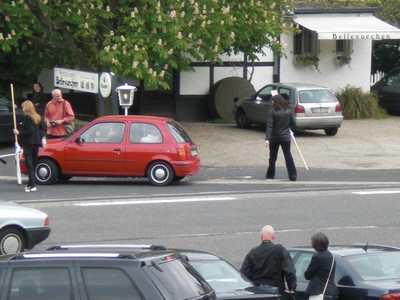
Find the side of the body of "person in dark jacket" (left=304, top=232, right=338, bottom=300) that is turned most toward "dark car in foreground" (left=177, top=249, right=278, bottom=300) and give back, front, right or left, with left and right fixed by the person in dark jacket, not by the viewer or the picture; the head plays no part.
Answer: left

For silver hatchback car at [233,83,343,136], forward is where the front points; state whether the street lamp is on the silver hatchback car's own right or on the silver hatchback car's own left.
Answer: on the silver hatchback car's own left

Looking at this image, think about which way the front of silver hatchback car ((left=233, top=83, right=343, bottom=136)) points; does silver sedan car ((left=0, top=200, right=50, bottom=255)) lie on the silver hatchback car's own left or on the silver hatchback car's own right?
on the silver hatchback car's own left

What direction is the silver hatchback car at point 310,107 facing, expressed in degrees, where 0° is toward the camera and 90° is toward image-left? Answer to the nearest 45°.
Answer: approximately 135°

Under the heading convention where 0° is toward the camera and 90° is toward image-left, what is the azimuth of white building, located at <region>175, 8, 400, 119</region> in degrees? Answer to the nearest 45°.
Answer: approximately 0°
